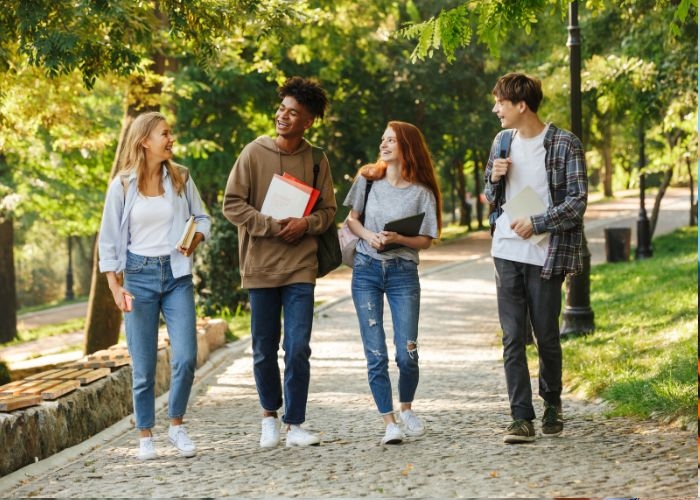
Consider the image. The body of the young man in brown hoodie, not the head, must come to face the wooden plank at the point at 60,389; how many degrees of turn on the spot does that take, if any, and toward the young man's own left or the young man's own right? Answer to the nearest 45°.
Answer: approximately 135° to the young man's own right

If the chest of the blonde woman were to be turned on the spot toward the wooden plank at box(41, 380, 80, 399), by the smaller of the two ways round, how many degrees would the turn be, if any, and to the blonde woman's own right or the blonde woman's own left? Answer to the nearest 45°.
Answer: approximately 135° to the blonde woman's own right

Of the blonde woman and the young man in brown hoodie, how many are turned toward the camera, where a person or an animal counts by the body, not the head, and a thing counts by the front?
2

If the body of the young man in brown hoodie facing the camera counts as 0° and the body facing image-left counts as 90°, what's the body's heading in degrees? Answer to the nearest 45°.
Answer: approximately 0°

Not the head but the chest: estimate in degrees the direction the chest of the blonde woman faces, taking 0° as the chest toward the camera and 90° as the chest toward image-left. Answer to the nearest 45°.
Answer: approximately 0°

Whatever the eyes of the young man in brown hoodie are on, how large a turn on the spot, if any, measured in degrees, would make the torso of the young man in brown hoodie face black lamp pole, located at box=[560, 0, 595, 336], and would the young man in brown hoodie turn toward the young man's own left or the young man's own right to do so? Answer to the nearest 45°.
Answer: approximately 135° to the young man's own left

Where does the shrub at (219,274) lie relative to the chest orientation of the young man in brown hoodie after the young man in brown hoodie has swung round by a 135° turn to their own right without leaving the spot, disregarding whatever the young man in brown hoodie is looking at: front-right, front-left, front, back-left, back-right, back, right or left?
front-right

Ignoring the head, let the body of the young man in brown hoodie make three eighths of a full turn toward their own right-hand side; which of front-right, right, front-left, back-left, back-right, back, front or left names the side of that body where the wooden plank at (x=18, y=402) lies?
front-left
